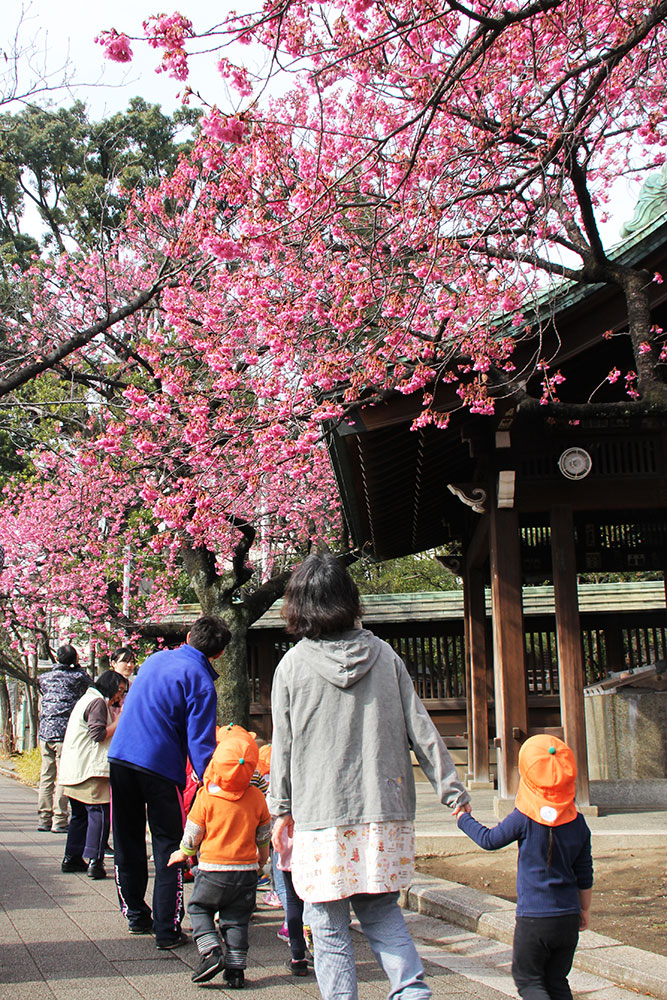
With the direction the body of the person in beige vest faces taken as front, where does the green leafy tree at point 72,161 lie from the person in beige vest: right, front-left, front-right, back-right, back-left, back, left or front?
left

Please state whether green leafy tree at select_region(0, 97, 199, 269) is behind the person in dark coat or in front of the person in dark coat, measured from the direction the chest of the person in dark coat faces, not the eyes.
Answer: in front

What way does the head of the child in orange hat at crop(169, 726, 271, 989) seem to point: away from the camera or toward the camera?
away from the camera

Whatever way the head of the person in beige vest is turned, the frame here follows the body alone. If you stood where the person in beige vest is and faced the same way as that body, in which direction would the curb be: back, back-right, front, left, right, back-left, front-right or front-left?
front-right

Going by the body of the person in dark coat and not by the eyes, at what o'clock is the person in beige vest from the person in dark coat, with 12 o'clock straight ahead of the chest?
The person in beige vest is roughly at 6 o'clock from the person in dark coat.

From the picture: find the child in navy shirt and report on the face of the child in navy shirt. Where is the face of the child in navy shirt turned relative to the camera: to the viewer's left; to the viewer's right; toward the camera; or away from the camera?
away from the camera

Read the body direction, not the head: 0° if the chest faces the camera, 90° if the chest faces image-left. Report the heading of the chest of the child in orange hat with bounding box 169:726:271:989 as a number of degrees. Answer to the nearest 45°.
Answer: approximately 180°

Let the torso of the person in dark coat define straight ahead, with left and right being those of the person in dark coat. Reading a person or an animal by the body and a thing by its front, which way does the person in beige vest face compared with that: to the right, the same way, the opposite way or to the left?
to the right

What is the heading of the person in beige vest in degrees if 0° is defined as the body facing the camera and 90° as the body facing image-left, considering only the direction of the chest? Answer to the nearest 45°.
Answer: approximately 270°

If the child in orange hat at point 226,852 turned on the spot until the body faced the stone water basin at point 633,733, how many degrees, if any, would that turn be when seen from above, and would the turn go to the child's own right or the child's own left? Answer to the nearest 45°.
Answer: approximately 45° to the child's own right

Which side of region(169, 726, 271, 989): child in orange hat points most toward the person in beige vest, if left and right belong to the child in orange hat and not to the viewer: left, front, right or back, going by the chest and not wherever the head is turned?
front

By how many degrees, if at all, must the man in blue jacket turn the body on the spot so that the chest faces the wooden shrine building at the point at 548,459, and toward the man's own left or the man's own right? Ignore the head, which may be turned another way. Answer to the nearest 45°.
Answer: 0° — they already face it

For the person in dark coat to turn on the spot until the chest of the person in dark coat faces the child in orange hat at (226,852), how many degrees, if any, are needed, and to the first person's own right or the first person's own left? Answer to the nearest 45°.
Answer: approximately 180°

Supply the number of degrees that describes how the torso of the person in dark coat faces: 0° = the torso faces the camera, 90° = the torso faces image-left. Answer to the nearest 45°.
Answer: approximately 180°

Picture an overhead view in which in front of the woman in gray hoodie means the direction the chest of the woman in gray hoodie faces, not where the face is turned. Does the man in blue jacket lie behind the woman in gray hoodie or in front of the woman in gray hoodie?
in front

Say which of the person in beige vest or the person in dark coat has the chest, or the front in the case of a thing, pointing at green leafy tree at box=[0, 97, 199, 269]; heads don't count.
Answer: the person in dark coat

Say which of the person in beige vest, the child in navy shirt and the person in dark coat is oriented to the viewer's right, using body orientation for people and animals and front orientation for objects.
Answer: the person in beige vest
